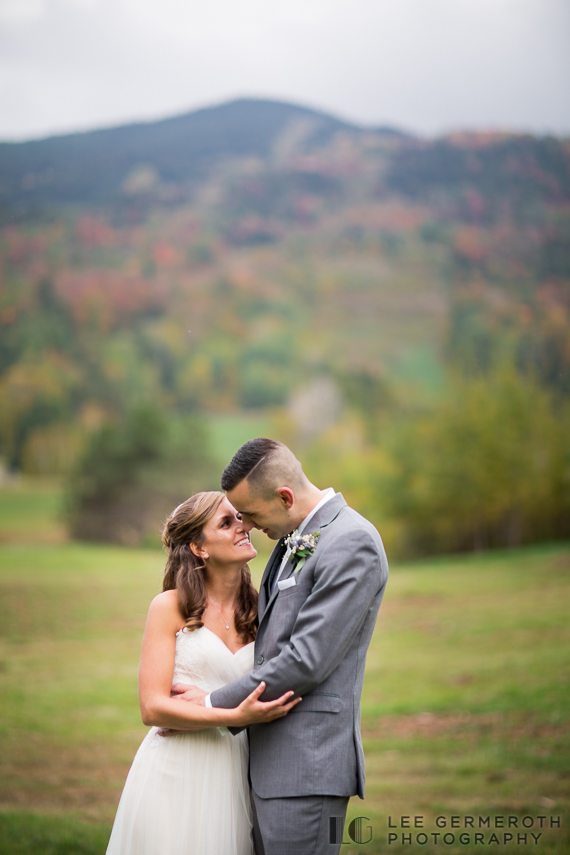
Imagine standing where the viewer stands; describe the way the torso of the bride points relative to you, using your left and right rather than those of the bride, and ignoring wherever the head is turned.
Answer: facing the viewer and to the right of the viewer

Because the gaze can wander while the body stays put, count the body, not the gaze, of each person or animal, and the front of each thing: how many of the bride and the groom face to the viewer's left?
1

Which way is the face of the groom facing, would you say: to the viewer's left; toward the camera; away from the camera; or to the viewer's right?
to the viewer's left

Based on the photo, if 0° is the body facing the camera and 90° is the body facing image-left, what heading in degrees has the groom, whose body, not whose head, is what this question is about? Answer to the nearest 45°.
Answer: approximately 90°
